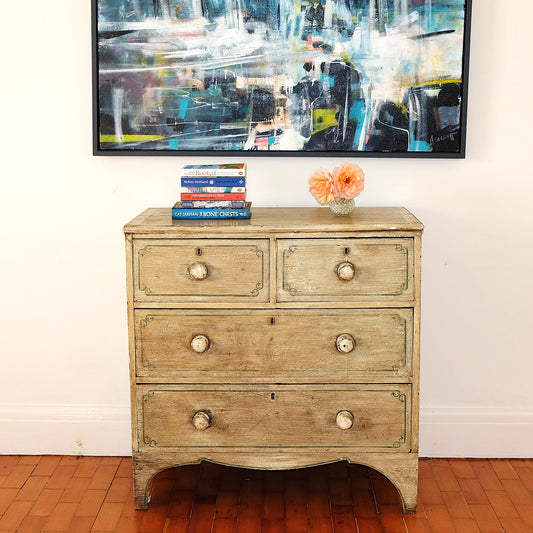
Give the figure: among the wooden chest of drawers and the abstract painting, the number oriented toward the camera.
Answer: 2

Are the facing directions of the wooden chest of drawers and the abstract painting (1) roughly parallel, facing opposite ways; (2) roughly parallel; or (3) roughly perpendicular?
roughly parallel

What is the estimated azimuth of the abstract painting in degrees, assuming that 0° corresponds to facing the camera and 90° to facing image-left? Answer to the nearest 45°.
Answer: approximately 0°

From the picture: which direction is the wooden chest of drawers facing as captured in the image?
toward the camera
